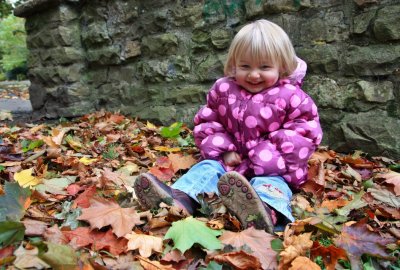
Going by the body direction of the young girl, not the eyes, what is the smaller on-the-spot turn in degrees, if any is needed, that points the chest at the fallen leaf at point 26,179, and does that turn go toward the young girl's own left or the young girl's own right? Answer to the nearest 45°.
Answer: approximately 45° to the young girl's own right

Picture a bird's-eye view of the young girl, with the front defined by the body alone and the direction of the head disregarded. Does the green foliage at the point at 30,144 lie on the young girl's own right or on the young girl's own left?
on the young girl's own right

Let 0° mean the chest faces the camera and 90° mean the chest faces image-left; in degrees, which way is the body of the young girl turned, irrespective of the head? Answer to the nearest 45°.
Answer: approximately 45°
